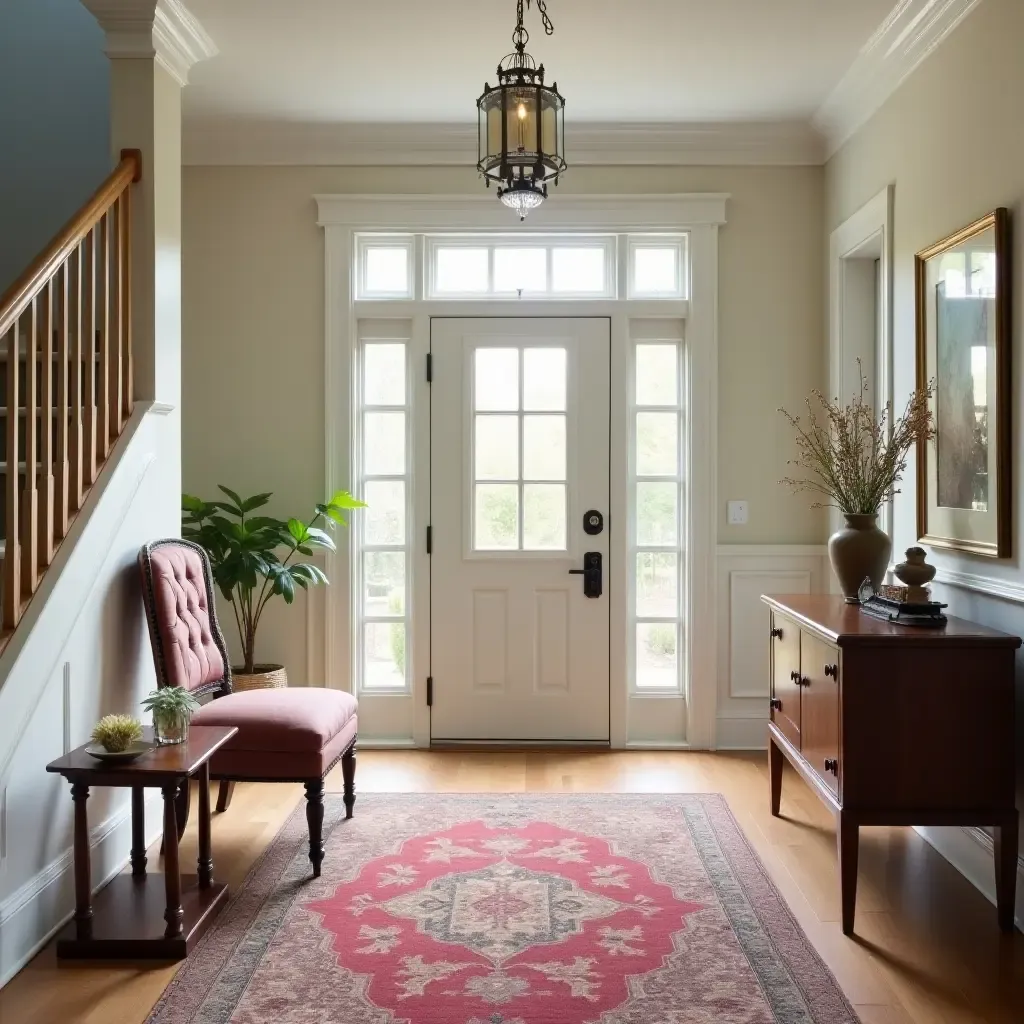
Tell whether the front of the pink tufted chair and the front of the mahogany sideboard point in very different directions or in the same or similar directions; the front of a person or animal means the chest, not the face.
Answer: very different directions

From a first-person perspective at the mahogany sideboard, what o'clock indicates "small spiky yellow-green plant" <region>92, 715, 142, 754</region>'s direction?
The small spiky yellow-green plant is roughly at 11 o'clock from the mahogany sideboard.

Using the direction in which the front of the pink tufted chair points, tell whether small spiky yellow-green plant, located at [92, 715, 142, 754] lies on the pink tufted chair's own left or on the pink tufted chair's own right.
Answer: on the pink tufted chair's own right

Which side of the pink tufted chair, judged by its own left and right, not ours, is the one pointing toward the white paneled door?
left

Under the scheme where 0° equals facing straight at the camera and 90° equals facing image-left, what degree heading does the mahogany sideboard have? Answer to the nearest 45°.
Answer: approximately 90°

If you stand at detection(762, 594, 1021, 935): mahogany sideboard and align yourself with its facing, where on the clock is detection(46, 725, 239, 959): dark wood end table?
The dark wood end table is roughly at 11 o'clock from the mahogany sideboard.

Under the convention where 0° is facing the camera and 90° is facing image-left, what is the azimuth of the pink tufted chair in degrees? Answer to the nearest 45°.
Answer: approximately 315°

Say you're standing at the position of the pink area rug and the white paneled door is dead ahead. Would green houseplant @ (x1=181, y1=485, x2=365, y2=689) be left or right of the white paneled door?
left

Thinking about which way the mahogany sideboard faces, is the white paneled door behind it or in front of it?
in front

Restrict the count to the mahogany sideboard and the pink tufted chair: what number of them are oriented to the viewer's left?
1
